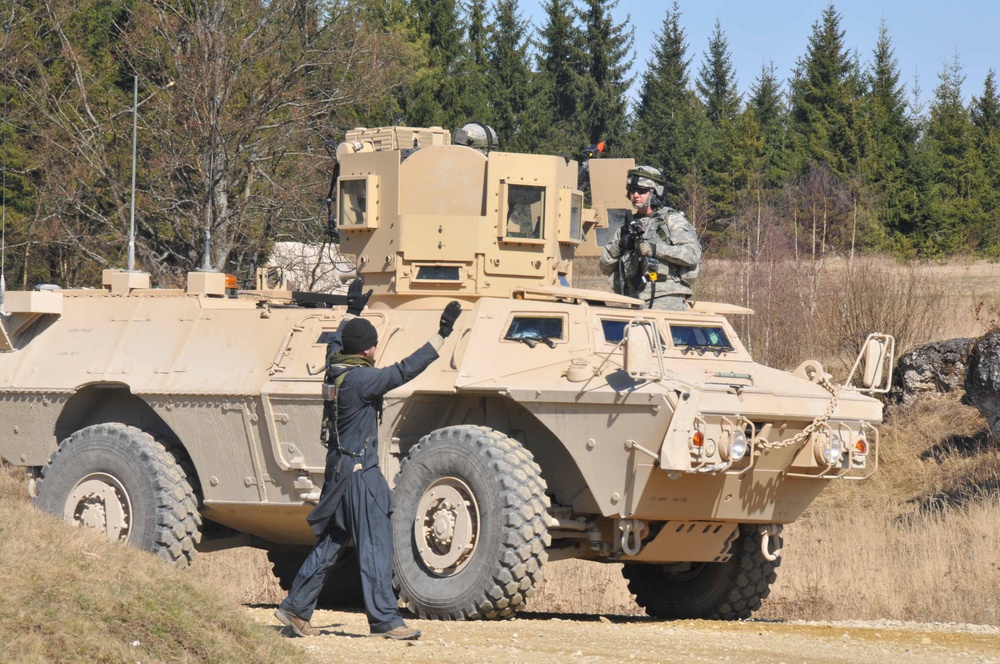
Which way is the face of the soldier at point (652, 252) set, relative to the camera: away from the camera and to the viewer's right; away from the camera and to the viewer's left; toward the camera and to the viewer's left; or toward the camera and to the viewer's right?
toward the camera and to the viewer's left

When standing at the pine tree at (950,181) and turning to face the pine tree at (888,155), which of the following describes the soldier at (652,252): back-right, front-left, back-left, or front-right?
front-left

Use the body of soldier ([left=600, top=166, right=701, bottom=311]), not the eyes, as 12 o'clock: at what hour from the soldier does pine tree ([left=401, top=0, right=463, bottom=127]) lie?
The pine tree is roughly at 4 o'clock from the soldier.

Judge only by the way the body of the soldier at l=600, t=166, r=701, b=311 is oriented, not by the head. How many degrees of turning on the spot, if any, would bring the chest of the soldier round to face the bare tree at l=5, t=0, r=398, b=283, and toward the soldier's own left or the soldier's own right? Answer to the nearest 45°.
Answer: approximately 90° to the soldier's own right

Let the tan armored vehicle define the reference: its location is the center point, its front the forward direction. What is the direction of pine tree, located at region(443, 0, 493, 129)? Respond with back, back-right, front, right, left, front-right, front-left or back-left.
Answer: back-left

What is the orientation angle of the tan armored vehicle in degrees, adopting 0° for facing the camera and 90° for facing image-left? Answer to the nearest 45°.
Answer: approximately 315°

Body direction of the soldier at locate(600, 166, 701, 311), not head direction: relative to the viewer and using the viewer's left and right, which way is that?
facing the viewer and to the left of the viewer

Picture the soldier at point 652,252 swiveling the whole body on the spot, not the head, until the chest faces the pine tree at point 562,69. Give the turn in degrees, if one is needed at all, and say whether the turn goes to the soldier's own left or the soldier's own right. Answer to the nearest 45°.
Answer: approximately 135° to the soldier's own right

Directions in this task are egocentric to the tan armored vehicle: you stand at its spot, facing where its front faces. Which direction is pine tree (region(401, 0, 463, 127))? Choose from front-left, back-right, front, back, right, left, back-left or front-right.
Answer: back-left

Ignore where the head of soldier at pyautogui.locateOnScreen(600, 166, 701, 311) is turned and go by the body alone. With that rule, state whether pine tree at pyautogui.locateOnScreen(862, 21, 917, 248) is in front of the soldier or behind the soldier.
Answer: behind

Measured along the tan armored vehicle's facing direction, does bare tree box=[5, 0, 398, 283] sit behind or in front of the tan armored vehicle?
behind
